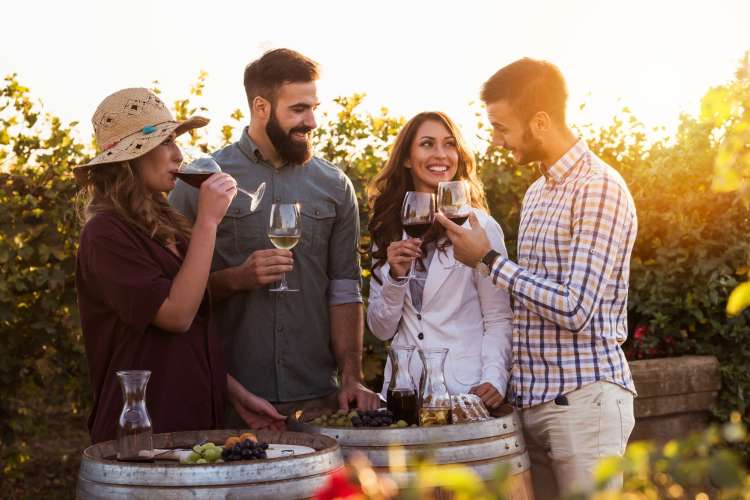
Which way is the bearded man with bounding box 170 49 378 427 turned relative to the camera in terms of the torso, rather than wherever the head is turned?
toward the camera

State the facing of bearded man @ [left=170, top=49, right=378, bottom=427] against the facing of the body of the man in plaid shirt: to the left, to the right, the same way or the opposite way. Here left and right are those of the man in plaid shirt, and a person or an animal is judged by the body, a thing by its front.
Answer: to the left

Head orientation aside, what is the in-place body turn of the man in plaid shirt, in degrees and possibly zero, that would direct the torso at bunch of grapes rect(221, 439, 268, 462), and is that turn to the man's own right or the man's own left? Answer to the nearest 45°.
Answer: approximately 45° to the man's own left

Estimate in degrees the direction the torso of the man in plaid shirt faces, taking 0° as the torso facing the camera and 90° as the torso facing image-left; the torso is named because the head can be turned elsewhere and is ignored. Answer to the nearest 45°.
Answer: approximately 90°

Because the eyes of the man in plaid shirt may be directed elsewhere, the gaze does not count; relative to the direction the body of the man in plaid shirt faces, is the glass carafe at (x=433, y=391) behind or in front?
in front

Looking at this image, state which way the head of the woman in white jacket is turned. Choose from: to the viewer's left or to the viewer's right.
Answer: to the viewer's right

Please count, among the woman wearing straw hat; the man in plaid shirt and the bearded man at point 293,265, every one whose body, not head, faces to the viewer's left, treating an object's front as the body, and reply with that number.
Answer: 1

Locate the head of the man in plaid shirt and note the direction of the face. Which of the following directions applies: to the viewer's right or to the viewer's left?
to the viewer's left

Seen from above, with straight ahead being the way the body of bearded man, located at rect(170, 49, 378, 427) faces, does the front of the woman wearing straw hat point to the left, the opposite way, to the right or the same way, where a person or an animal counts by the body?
to the left

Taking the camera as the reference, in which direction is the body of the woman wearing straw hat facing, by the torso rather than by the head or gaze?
to the viewer's right

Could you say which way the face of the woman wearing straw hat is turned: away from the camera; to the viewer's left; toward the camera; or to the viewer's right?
to the viewer's right

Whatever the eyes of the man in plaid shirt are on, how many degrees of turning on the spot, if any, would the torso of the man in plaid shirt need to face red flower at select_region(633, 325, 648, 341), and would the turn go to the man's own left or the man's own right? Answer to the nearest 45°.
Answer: approximately 90° to the man's own right

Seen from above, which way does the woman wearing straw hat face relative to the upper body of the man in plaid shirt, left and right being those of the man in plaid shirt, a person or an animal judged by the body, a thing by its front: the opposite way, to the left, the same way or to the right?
the opposite way

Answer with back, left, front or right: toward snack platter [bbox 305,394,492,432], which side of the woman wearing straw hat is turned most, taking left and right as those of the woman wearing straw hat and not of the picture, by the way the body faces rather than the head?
front

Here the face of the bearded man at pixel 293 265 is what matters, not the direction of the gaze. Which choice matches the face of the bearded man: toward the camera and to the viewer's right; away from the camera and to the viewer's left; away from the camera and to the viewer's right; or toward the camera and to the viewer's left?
toward the camera and to the viewer's right

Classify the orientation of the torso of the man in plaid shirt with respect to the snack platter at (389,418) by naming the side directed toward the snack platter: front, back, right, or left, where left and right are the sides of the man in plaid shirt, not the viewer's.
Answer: front

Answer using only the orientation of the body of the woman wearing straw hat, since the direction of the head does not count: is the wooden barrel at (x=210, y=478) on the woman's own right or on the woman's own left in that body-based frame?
on the woman's own right
